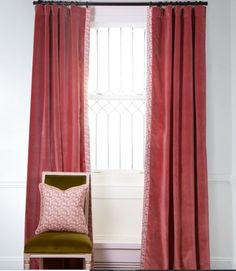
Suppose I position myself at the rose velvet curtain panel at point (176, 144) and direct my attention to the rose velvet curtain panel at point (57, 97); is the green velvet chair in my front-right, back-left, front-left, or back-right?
front-left

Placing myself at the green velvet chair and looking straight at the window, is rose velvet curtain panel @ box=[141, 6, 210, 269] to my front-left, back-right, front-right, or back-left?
front-right

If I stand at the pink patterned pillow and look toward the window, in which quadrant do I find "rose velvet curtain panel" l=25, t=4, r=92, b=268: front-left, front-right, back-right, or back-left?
front-left

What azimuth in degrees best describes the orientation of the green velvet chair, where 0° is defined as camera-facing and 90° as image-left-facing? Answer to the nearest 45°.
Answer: approximately 0°
